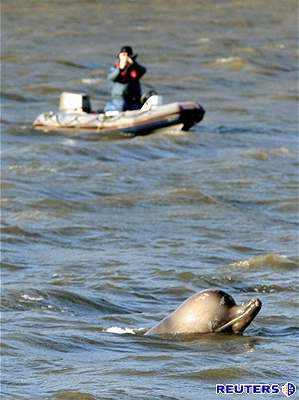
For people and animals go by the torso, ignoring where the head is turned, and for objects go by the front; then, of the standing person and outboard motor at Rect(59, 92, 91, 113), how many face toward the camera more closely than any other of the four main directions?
1

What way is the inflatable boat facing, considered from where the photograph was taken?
facing to the right of the viewer

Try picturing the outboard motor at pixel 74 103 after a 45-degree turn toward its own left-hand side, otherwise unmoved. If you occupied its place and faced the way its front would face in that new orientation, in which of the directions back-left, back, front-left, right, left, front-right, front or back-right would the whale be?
back-right

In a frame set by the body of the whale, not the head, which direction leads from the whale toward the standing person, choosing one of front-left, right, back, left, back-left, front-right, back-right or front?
left

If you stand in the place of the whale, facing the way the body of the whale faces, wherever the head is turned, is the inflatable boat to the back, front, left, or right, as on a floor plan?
left

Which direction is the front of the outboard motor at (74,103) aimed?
to the viewer's right

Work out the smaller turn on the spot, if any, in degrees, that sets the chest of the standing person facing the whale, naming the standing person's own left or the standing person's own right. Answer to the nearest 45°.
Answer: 0° — they already face it

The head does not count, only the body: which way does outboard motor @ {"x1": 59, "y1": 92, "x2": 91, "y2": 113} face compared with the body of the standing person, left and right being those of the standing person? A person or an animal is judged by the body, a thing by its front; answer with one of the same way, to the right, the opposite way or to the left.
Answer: to the left

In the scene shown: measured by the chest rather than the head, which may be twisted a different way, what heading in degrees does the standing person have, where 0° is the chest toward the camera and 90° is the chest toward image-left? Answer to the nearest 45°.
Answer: approximately 0°

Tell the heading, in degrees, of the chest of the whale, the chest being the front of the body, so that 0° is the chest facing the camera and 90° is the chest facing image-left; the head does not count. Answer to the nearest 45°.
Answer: approximately 270°

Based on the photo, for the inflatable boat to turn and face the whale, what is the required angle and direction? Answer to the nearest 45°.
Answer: approximately 90° to its right
